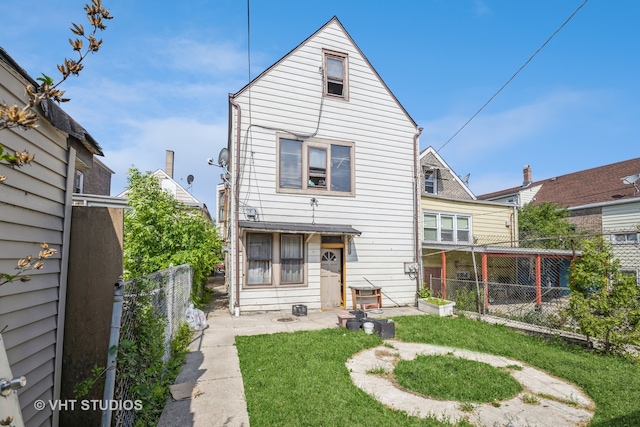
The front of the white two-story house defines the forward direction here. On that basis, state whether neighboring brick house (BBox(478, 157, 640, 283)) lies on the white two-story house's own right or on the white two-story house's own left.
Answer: on the white two-story house's own left

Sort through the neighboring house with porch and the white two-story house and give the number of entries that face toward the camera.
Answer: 2

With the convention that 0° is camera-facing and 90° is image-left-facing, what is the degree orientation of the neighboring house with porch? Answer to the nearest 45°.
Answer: approximately 0°

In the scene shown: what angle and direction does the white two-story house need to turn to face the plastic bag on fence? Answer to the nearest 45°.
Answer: approximately 45° to its right

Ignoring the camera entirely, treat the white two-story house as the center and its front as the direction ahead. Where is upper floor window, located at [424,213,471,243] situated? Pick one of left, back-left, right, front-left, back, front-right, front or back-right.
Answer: back-left

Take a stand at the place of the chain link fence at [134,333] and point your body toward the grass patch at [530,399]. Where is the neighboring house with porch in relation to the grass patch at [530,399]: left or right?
left

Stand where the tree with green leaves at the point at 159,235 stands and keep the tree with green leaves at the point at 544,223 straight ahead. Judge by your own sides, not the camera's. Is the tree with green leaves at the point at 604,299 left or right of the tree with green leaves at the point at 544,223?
right
